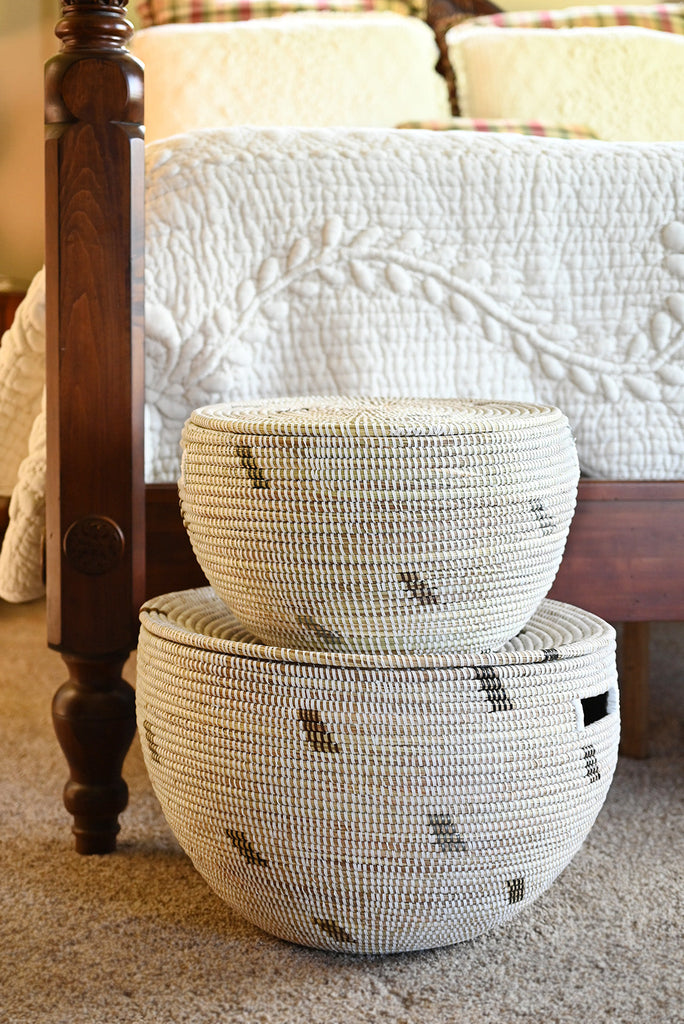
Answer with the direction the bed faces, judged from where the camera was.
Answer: facing the viewer
